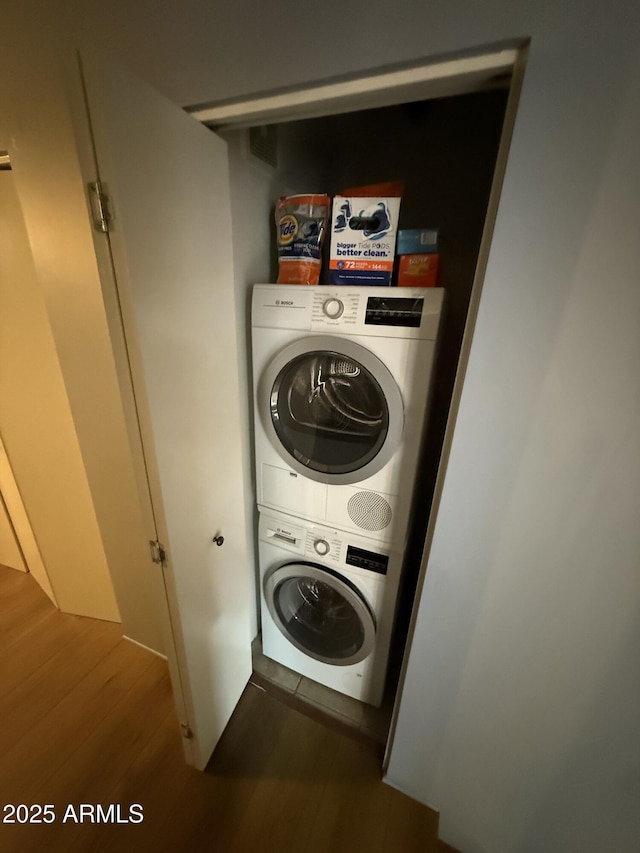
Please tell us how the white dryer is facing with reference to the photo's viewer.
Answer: facing the viewer and to the left of the viewer

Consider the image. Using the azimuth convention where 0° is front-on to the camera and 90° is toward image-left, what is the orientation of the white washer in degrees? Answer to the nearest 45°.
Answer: approximately 45°
